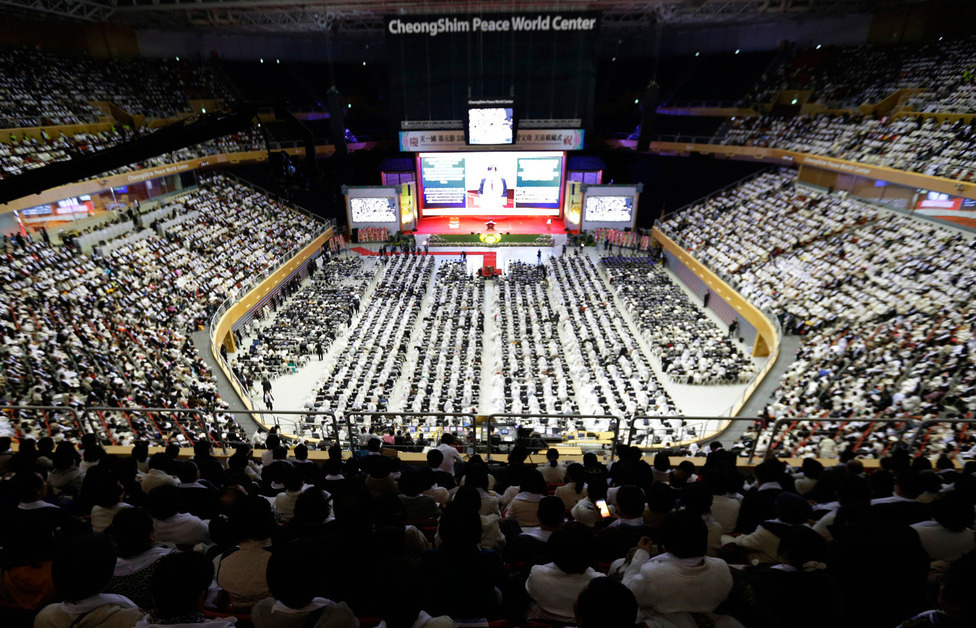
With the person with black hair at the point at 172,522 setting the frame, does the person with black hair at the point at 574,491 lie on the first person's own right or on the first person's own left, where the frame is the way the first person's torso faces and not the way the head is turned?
on the first person's own right

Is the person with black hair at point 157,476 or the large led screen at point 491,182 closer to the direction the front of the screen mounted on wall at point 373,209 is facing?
the person with black hair

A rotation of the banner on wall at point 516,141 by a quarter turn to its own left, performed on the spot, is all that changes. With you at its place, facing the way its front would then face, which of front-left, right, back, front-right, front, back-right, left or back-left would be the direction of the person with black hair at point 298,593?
right

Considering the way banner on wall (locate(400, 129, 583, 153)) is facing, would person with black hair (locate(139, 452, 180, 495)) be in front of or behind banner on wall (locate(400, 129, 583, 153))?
in front

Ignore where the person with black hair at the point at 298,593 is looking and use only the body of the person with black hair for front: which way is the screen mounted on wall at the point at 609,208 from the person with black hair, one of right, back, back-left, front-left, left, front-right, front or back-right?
front-right

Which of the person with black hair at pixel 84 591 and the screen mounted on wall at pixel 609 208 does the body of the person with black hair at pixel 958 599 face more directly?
the screen mounted on wall

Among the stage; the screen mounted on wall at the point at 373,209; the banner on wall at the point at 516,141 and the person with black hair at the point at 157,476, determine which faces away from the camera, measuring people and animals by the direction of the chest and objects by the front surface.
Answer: the person with black hair

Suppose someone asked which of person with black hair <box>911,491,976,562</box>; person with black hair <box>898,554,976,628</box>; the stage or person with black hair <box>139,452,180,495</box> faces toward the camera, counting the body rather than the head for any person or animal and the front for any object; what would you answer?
the stage

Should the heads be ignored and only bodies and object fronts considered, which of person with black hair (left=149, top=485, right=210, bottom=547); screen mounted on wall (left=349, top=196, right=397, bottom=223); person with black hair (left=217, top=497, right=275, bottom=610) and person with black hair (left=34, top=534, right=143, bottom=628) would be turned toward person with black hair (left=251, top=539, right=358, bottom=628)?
the screen mounted on wall

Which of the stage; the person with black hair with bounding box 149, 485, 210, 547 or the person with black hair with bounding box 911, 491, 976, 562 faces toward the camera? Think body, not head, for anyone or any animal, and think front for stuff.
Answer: the stage

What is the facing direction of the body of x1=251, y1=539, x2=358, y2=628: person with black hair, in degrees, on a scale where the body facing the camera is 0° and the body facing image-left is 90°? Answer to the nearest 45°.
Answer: approximately 180°

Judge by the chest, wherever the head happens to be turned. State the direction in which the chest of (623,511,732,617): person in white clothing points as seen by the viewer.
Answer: away from the camera

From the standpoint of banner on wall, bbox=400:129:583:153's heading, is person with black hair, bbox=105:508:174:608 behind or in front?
in front

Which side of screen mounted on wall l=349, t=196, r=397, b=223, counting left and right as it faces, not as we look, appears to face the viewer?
front

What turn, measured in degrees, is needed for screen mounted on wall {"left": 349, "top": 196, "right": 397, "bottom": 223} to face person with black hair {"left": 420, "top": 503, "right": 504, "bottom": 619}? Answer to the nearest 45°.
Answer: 0° — it already faces them

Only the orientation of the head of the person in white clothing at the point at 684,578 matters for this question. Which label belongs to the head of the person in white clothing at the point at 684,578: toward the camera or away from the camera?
away from the camera

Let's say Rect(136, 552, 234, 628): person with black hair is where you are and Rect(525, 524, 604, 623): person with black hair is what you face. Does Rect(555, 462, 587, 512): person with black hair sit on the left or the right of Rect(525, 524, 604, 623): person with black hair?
left

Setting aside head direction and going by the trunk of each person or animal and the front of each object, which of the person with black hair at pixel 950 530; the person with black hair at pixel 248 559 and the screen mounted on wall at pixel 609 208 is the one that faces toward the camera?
the screen mounted on wall

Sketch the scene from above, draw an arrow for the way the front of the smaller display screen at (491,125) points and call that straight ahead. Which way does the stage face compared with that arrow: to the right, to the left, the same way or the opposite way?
the same way

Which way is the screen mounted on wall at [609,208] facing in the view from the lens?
facing the viewer
